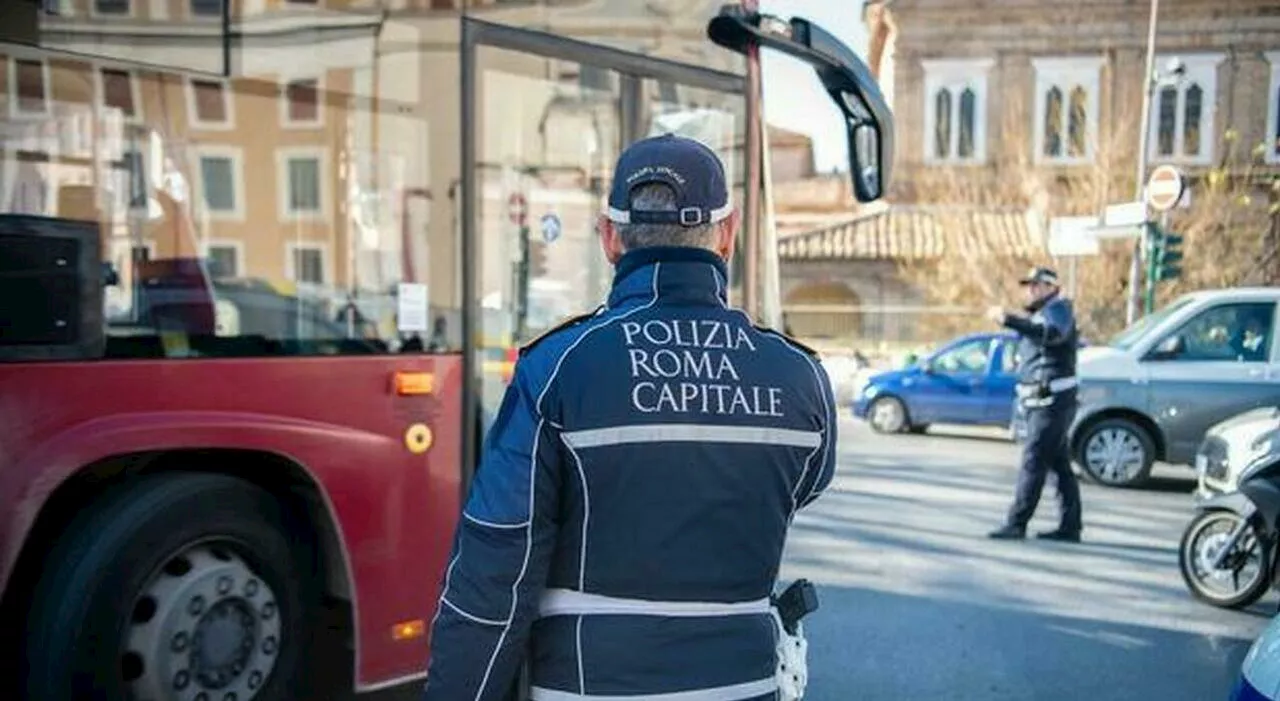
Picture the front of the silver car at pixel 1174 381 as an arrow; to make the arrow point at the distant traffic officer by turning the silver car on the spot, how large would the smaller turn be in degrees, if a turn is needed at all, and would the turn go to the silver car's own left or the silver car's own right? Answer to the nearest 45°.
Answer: approximately 90° to the silver car's own left

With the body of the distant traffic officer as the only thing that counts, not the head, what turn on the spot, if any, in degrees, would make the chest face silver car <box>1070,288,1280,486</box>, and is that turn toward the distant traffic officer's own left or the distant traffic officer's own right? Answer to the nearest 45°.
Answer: approximately 90° to the distant traffic officer's own right

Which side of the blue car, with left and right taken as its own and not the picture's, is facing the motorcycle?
left

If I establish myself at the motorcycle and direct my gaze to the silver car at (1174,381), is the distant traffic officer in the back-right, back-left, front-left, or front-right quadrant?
front-left

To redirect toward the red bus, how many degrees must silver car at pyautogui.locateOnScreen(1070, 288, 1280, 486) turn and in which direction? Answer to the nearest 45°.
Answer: approximately 90° to its left

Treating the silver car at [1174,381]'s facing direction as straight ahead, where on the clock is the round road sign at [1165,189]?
The round road sign is roughly at 3 o'clock from the silver car.

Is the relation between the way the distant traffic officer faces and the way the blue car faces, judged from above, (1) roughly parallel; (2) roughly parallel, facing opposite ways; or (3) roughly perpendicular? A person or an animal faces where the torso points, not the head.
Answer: roughly parallel

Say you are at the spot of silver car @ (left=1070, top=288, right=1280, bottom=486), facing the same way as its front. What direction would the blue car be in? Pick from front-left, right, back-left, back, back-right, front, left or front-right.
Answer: front-right

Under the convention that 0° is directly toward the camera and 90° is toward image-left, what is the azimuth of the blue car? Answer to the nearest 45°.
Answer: approximately 90°

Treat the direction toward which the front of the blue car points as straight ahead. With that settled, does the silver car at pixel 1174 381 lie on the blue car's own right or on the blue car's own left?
on the blue car's own left

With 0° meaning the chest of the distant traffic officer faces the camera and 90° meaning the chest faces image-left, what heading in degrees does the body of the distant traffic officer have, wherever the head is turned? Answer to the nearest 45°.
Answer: approximately 90°

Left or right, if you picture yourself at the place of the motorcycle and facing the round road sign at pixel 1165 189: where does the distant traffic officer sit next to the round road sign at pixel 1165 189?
left

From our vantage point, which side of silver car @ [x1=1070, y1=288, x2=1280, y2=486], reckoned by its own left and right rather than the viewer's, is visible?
left

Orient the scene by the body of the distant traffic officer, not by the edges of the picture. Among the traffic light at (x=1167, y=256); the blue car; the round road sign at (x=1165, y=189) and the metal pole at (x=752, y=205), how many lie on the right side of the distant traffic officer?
3

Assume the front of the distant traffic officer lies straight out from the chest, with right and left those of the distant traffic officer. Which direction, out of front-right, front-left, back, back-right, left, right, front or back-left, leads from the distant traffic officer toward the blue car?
right
